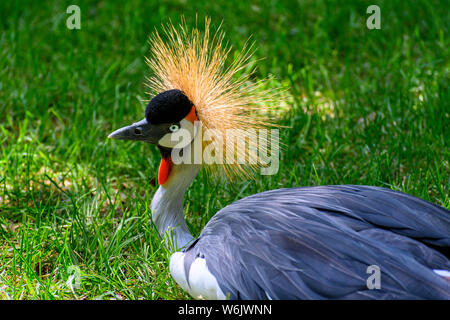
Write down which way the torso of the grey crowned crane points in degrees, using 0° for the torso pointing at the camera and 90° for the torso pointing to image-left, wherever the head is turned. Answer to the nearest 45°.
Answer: approximately 90°
